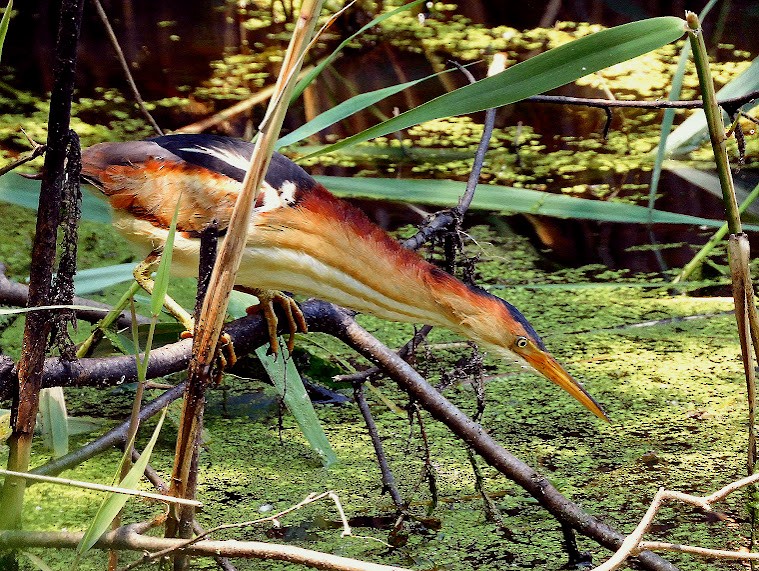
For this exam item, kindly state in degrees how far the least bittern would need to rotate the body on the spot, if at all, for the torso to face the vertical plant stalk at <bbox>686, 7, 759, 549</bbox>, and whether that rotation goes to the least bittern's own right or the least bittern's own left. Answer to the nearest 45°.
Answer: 0° — it already faces it

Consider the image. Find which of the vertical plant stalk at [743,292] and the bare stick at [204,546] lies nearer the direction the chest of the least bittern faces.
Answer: the vertical plant stalk

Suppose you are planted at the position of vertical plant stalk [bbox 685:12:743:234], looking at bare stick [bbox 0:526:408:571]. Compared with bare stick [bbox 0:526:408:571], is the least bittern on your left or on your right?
right

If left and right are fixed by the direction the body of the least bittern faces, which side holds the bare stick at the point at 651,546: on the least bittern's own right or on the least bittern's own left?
on the least bittern's own right

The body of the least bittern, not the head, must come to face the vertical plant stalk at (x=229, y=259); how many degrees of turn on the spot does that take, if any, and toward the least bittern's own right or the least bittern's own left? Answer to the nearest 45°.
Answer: approximately 90° to the least bittern's own right

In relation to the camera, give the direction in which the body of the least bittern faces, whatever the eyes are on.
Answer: to the viewer's right
